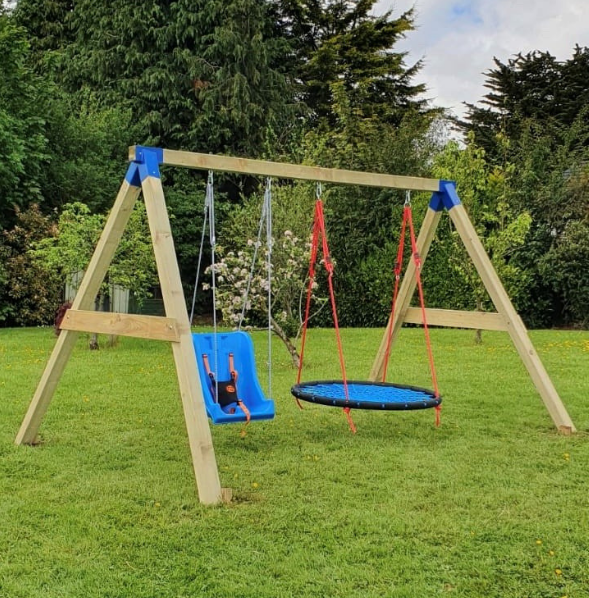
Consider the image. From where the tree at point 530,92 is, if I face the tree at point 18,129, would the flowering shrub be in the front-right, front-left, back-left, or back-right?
front-left

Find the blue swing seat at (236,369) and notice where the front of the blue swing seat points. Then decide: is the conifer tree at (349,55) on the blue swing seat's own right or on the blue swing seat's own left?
on the blue swing seat's own left

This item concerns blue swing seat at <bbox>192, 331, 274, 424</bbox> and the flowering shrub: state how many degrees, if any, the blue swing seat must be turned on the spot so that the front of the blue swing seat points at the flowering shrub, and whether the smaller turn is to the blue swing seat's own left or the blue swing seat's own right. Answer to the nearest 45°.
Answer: approximately 135° to the blue swing seat's own left

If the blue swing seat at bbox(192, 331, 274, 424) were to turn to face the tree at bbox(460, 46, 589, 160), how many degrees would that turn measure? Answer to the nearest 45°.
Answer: approximately 90° to its left

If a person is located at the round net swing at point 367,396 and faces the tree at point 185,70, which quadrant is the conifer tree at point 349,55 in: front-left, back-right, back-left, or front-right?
front-right

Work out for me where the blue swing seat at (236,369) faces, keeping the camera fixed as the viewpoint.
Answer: facing the viewer and to the right of the viewer

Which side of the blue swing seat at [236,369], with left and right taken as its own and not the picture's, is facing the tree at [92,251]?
back

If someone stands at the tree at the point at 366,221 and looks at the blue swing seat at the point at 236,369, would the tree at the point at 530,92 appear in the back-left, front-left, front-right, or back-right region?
back-left

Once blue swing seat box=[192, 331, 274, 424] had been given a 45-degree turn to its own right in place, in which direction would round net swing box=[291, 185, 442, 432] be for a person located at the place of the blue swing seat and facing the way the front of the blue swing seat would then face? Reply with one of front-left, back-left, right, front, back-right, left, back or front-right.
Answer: left

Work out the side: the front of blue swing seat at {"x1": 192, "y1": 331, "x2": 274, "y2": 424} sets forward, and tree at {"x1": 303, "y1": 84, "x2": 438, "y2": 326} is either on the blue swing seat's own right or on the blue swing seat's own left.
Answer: on the blue swing seat's own left

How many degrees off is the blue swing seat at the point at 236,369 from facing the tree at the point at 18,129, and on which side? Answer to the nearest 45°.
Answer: approximately 180°

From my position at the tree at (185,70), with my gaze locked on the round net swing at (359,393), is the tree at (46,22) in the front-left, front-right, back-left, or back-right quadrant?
back-right

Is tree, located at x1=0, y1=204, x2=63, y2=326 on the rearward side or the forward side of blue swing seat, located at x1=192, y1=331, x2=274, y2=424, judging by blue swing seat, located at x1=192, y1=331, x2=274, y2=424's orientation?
on the rearward side
